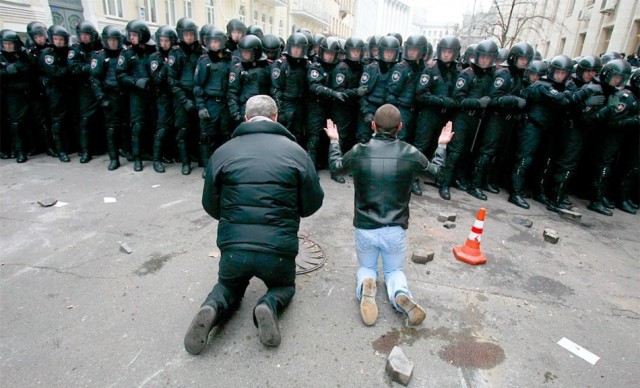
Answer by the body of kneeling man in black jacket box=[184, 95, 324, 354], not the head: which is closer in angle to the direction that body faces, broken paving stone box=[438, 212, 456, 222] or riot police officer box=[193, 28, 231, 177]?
the riot police officer

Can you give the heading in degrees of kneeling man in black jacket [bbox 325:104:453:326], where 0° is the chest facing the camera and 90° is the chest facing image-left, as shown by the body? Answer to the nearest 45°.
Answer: approximately 180°

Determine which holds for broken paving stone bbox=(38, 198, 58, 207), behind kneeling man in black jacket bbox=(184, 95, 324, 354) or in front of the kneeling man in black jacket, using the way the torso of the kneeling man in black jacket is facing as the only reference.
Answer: in front

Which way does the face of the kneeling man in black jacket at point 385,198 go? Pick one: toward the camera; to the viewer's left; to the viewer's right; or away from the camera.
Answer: away from the camera

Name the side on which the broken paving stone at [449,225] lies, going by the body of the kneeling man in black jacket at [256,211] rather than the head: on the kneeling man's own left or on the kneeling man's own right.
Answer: on the kneeling man's own right

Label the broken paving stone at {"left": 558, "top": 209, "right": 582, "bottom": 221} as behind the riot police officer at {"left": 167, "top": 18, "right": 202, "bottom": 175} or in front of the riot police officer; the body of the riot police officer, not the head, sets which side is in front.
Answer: in front

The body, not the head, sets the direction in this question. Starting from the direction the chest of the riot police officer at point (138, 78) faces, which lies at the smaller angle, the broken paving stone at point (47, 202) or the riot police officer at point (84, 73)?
the broken paving stone

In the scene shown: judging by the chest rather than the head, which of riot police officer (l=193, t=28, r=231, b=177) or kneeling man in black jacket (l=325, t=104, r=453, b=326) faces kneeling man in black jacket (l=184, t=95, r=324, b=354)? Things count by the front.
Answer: the riot police officer

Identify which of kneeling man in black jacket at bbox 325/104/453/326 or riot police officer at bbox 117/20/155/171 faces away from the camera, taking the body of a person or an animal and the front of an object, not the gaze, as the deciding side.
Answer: the kneeling man in black jacket

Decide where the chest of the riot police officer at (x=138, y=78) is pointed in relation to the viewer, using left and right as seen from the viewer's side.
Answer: facing the viewer

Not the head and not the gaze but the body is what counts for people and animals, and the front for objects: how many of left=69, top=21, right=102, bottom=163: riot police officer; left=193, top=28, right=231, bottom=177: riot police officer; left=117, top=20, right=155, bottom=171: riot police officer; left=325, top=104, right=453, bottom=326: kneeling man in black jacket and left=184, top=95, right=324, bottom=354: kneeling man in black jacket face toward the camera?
3

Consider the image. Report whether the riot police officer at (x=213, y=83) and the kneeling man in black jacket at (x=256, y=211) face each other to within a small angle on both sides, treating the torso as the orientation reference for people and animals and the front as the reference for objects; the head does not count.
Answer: yes

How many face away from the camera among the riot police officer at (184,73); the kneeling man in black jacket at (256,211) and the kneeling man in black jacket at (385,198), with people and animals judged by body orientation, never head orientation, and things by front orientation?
2

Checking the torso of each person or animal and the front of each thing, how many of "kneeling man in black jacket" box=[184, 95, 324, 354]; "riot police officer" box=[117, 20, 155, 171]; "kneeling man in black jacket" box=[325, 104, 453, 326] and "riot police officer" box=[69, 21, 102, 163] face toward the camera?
2
